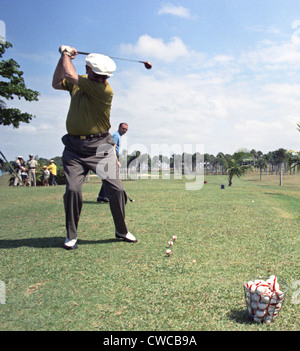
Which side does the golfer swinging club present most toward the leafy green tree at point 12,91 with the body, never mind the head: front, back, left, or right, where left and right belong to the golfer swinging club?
back

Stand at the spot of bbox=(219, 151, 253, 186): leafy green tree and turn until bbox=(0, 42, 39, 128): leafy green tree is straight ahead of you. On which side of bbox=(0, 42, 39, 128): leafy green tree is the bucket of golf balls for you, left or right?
left

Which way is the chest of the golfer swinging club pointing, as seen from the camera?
toward the camera

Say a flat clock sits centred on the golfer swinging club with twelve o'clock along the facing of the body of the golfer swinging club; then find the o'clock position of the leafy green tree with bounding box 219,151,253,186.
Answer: The leafy green tree is roughly at 7 o'clock from the golfer swinging club.

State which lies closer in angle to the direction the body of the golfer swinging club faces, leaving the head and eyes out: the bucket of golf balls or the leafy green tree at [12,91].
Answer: the bucket of golf balls

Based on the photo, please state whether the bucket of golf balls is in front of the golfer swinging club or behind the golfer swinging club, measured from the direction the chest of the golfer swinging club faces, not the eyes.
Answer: in front

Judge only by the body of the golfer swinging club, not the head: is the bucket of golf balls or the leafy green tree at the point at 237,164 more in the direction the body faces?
the bucket of golf balls
